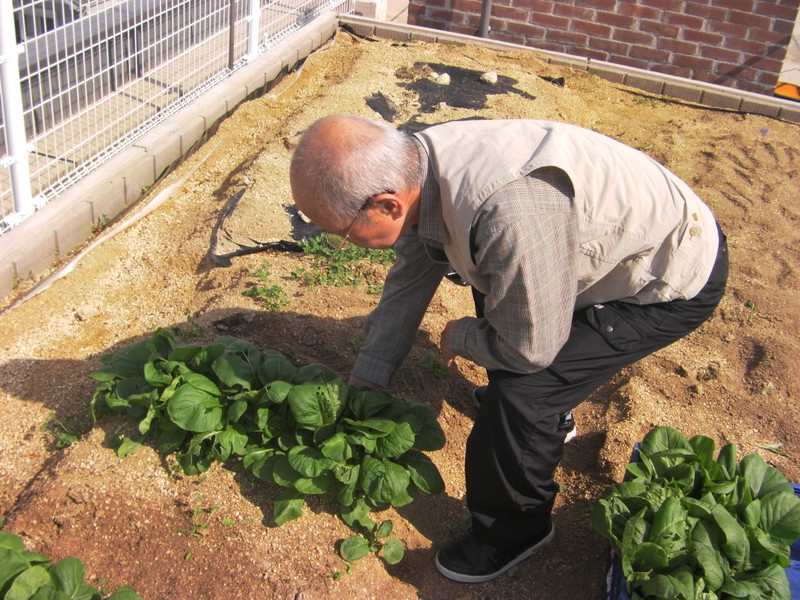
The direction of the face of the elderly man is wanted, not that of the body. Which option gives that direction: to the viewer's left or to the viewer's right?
to the viewer's left

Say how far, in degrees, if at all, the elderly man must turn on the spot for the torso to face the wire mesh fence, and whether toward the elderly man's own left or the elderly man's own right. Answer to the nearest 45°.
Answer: approximately 45° to the elderly man's own right

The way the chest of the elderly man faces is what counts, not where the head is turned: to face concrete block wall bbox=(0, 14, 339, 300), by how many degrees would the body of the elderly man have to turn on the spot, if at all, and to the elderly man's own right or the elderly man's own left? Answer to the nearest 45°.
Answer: approximately 45° to the elderly man's own right

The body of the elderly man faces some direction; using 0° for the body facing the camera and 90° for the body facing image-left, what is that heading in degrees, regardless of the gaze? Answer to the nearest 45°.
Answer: approximately 90°

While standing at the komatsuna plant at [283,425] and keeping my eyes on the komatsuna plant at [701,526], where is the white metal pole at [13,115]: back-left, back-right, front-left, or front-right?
back-left

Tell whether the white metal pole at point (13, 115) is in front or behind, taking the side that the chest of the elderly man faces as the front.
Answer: in front
